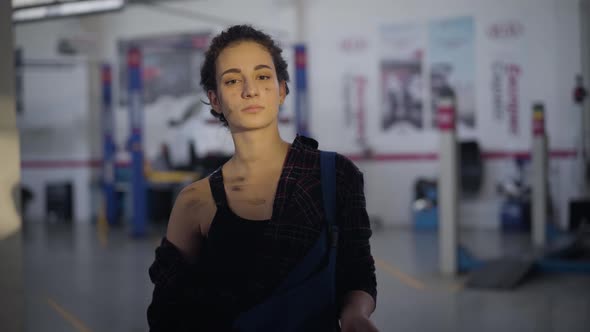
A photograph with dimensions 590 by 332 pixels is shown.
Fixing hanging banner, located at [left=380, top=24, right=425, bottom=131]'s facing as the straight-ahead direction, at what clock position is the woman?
The woman is roughly at 12 o'clock from the hanging banner.

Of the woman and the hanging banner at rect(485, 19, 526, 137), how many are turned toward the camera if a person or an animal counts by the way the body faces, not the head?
2

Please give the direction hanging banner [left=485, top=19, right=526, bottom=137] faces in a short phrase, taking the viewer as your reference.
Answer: facing the viewer

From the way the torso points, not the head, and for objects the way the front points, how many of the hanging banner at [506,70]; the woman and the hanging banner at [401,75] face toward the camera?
3

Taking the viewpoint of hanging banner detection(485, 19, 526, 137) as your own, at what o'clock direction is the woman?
The woman is roughly at 12 o'clock from the hanging banner.

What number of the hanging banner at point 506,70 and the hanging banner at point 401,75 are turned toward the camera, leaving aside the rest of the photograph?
2

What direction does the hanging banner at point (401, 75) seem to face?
toward the camera

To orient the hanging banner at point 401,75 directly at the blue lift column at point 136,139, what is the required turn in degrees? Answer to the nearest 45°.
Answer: approximately 45° to its right

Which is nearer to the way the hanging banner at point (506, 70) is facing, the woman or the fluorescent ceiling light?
the woman
